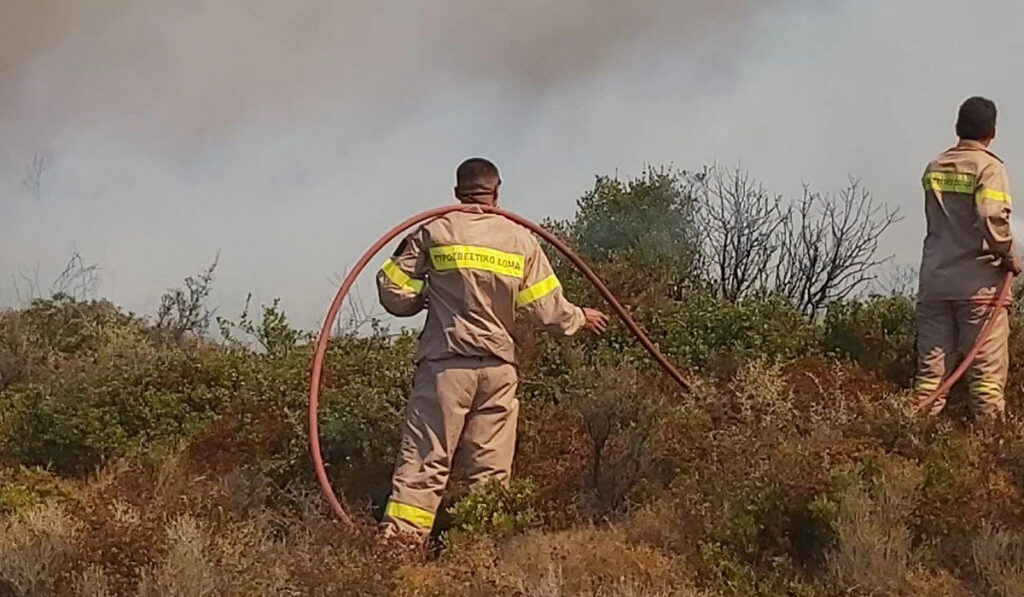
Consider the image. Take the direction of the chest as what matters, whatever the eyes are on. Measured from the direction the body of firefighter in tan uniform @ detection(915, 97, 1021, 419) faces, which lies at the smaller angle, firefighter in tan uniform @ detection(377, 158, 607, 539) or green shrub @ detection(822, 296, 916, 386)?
the green shrub

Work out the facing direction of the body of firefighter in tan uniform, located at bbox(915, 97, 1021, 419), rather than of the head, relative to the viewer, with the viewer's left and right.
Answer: facing away from the viewer and to the right of the viewer

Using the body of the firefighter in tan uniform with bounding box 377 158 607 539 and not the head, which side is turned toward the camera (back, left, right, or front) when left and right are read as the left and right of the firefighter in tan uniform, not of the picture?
back

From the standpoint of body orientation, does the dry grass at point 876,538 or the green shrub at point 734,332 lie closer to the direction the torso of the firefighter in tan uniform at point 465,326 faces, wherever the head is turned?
the green shrub

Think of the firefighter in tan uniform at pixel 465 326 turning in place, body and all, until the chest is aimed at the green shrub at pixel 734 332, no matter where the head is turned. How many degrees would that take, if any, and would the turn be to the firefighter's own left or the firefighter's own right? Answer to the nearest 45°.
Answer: approximately 45° to the firefighter's own right

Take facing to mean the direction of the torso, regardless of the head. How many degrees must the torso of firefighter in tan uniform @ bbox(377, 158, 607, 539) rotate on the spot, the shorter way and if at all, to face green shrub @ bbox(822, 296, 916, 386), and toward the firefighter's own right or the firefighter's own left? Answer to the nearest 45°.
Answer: approximately 45° to the firefighter's own right

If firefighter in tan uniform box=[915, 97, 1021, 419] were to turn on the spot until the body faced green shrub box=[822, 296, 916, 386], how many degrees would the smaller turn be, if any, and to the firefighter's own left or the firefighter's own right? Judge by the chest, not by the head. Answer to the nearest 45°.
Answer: approximately 90° to the firefighter's own left

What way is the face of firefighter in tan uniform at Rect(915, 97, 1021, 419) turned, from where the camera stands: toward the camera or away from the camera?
away from the camera

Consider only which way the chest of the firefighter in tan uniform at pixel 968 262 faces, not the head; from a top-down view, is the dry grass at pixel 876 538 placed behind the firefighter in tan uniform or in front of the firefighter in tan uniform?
behind

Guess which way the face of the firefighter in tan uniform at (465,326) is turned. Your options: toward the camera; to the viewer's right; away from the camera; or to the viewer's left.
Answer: away from the camera

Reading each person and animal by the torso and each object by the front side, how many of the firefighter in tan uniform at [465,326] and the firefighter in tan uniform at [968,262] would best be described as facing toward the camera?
0
